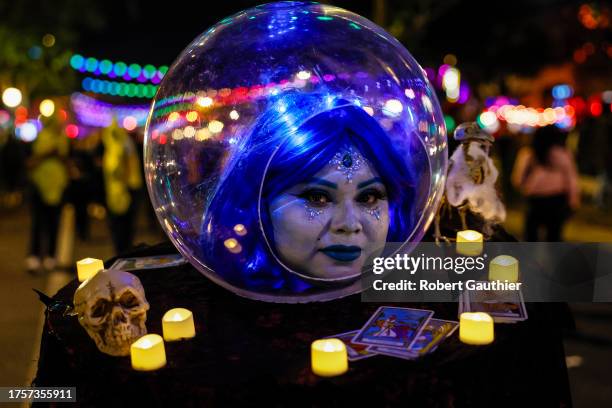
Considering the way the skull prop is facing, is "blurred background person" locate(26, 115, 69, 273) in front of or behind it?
behind

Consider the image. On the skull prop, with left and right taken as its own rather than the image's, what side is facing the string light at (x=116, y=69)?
back

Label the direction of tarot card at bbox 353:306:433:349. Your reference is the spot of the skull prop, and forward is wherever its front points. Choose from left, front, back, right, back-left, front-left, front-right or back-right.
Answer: left

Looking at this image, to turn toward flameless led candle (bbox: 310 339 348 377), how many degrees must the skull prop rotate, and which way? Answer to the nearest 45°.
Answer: approximately 45° to its left

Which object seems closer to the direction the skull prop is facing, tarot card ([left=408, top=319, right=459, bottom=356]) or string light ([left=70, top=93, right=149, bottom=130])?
the tarot card

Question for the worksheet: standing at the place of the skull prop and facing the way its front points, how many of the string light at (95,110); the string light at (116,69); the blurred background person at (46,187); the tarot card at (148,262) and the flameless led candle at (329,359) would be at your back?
4

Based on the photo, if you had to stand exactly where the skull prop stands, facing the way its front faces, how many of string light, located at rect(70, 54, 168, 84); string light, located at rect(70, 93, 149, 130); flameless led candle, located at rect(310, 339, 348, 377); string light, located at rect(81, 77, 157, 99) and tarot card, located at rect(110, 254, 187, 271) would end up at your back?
4

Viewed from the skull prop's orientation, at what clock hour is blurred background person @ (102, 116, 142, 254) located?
The blurred background person is roughly at 6 o'clock from the skull prop.

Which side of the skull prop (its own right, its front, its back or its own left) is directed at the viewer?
front

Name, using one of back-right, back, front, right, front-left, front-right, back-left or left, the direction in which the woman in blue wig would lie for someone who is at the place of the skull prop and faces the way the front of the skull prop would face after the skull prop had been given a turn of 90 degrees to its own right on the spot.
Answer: back

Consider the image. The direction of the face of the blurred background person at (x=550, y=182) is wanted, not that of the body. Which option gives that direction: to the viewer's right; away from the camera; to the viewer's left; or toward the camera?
away from the camera

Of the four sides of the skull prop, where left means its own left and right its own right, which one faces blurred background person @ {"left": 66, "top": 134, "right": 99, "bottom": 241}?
back

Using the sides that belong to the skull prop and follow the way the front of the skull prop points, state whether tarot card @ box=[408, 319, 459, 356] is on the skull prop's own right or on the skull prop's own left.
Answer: on the skull prop's own left
